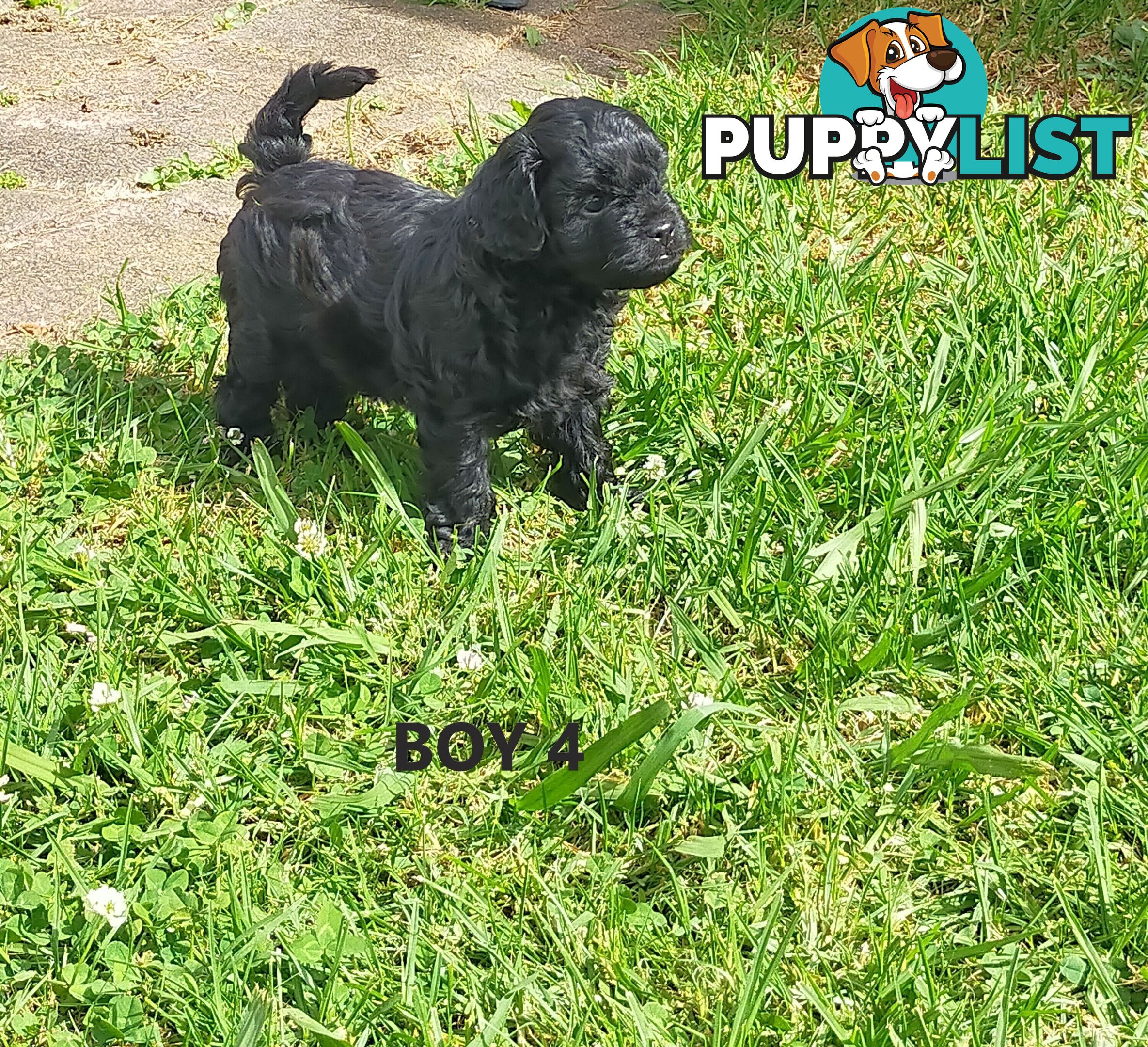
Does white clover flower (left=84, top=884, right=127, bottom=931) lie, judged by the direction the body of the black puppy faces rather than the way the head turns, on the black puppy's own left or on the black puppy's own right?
on the black puppy's own right

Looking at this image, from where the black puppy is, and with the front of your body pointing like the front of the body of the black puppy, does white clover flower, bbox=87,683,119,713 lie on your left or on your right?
on your right

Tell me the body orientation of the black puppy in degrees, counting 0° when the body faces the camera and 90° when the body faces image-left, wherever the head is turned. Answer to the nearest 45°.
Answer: approximately 315°
